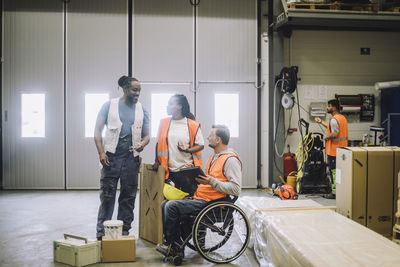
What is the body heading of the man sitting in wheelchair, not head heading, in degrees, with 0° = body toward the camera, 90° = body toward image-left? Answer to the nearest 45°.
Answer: approximately 90°

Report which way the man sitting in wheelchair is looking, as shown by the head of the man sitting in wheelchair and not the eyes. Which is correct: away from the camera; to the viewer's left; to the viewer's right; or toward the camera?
to the viewer's left

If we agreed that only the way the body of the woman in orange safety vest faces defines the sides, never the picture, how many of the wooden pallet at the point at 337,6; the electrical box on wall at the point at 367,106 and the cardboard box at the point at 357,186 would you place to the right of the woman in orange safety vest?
0

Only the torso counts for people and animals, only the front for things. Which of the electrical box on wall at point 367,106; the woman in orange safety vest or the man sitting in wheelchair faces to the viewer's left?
the man sitting in wheelchair

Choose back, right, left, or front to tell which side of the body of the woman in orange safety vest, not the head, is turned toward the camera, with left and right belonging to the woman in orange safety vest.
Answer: front

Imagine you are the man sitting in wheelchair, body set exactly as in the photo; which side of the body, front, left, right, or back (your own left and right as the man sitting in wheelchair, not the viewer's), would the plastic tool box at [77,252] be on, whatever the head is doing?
front

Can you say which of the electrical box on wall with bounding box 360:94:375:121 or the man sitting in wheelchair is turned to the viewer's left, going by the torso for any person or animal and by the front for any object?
the man sitting in wheelchair

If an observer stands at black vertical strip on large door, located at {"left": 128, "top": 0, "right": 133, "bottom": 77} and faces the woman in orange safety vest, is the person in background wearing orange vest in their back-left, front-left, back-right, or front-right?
front-left

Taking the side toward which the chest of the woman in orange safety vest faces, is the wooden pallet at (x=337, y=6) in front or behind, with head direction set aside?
behind

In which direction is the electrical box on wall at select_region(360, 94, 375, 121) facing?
toward the camera

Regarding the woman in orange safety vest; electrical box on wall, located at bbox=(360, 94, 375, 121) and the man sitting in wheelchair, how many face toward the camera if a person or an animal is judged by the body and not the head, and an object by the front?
2

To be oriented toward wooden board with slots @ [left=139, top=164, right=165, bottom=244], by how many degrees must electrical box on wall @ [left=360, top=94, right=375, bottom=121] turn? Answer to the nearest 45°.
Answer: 0° — it already faces it

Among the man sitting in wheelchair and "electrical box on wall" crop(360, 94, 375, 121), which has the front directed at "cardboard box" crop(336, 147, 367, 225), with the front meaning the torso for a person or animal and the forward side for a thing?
the electrical box on wall

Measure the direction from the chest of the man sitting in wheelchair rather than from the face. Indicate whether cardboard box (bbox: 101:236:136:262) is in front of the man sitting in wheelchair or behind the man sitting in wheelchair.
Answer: in front

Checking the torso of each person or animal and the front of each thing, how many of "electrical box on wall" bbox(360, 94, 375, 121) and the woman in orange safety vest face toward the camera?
2

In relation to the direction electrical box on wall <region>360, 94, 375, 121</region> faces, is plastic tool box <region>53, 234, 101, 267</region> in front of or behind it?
in front

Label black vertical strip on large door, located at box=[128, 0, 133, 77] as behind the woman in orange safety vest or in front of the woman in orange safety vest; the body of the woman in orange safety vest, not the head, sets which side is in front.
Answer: behind
